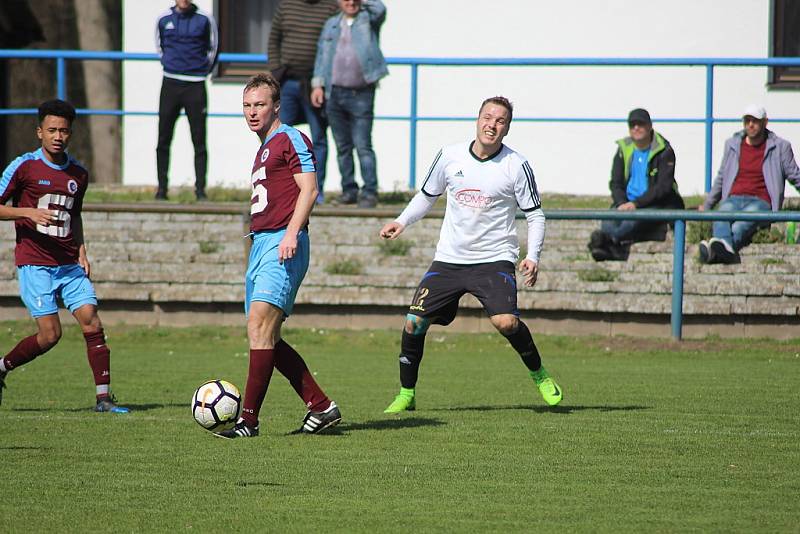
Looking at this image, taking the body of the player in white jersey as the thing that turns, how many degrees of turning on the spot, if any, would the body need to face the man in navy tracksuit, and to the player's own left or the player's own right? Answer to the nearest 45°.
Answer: approximately 135° to the player's own right

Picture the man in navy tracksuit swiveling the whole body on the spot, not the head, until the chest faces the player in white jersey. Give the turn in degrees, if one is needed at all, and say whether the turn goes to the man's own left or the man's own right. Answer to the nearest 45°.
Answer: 0° — they already face them

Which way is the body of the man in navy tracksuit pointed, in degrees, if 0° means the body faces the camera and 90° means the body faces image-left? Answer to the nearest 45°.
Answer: approximately 0°

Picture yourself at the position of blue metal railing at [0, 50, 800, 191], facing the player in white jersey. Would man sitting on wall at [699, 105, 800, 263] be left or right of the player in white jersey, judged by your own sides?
left

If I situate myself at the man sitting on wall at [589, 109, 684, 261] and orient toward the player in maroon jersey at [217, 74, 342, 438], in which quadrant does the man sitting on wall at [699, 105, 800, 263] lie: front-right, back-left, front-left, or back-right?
back-left

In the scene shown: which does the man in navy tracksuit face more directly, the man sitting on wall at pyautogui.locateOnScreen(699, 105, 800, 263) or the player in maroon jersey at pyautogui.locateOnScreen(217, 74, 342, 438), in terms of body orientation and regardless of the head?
the player in maroon jersey

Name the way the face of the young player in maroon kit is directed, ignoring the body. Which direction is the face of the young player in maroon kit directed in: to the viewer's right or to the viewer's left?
to the viewer's right

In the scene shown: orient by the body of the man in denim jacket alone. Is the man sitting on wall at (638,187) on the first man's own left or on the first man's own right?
on the first man's own left

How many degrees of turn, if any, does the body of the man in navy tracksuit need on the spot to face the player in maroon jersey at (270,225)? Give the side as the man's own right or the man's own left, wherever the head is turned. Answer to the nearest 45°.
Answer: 0° — they already face them

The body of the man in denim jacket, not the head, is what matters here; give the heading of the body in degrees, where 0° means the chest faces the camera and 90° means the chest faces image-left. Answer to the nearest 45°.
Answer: approximately 0°

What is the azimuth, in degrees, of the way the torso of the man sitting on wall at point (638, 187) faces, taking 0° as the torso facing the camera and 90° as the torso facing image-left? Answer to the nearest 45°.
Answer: approximately 45°

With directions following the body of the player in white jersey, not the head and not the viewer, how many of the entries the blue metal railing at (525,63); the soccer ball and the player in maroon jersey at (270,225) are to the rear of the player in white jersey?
1
